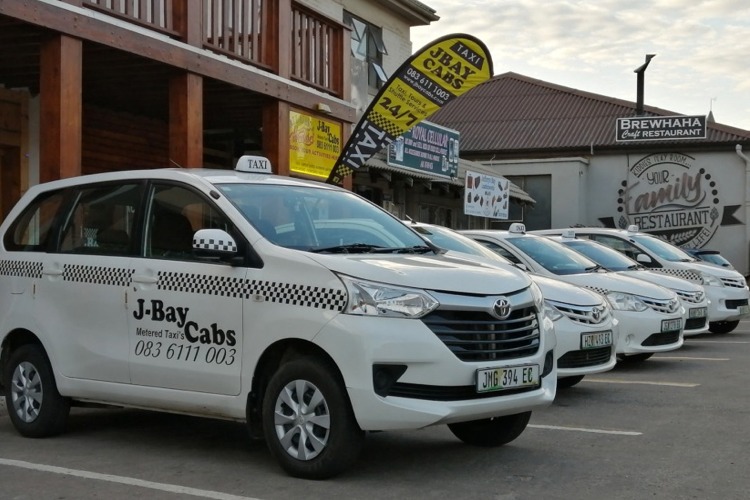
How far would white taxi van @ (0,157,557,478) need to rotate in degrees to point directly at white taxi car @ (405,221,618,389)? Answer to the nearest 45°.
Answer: approximately 90° to its left

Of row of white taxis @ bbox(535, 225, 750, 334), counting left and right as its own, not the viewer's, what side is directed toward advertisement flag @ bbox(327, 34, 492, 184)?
right

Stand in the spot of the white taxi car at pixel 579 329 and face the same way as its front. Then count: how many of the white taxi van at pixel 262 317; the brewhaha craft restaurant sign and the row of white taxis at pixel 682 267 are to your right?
1

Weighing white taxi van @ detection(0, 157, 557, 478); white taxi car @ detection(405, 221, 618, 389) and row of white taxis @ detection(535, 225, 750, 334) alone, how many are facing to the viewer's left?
0

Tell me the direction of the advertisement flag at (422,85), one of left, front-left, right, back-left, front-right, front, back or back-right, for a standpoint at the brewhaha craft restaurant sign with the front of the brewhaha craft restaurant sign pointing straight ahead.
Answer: front

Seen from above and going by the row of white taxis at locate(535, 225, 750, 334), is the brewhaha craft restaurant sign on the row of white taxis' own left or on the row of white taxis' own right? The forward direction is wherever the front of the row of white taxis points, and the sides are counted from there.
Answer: on the row of white taxis' own left

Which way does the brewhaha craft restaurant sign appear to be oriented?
toward the camera

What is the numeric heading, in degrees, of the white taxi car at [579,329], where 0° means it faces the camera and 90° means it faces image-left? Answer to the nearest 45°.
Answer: approximately 315°

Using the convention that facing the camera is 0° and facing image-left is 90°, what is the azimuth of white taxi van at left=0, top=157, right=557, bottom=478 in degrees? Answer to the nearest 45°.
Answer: approximately 315°

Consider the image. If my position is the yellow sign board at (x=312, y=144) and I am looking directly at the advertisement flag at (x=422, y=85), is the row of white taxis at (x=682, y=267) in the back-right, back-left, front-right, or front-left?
front-left

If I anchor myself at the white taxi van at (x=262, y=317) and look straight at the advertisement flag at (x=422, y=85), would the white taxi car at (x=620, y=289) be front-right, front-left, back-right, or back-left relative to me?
front-right

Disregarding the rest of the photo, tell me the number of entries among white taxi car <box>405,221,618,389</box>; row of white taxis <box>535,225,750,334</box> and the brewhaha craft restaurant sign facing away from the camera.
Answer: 0

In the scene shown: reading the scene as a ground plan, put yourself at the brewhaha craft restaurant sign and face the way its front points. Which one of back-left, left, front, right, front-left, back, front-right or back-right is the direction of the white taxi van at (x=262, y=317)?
front

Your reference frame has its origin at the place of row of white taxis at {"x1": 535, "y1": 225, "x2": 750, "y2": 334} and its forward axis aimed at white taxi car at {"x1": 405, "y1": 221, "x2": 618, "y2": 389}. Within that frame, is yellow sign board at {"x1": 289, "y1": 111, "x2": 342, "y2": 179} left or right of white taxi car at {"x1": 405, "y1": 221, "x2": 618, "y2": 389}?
right
